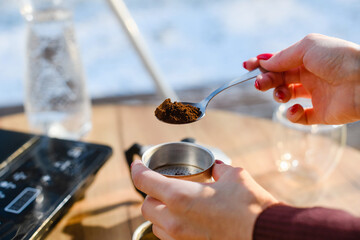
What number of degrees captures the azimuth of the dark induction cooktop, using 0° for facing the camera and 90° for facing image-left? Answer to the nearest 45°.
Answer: approximately 315°

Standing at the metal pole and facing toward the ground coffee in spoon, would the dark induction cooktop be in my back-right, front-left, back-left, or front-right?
front-right
